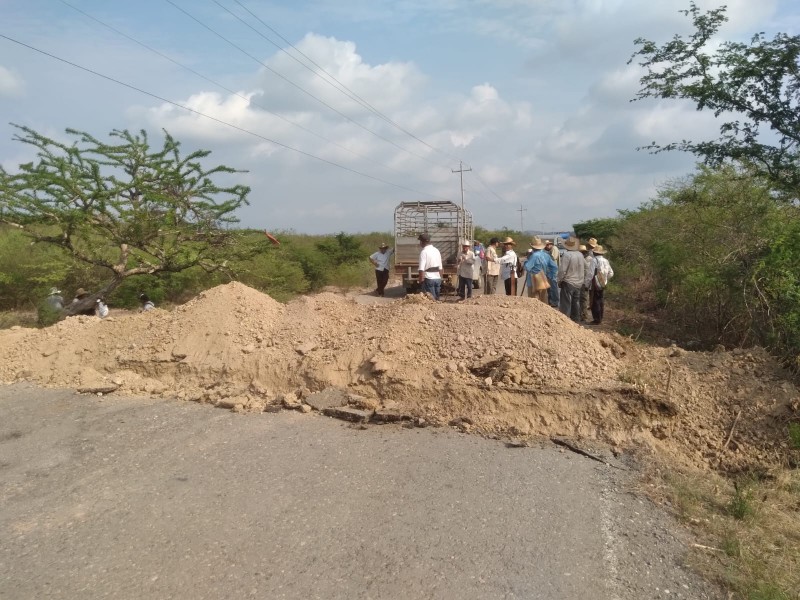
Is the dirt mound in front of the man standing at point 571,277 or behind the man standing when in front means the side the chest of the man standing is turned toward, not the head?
behind

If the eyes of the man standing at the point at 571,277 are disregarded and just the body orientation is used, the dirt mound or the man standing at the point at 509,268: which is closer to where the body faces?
the man standing

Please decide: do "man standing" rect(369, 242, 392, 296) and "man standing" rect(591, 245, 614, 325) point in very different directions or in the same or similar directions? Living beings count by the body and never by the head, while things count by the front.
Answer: very different directions

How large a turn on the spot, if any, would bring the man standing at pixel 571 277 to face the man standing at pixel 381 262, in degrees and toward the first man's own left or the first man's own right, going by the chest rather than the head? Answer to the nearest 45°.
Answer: approximately 45° to the first man's own left

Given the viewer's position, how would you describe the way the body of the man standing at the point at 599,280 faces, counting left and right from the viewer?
facing away from the viewer and to the left of the viewer

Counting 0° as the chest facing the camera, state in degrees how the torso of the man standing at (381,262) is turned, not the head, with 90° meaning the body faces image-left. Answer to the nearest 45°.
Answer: approximately 0°

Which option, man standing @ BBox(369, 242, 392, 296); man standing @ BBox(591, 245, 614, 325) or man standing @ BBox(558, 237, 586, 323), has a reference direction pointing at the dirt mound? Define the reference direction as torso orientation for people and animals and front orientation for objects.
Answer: man standing @ BBox(369, 242, 392, 296)

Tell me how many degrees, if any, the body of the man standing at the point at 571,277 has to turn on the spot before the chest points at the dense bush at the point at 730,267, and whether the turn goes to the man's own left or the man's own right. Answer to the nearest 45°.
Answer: approximately 90° to the man's own right

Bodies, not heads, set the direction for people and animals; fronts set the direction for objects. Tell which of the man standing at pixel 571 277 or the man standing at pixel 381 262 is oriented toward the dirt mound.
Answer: the man standing at pixel 381 262

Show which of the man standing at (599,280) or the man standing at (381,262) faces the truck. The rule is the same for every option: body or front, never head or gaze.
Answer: the man standing at (599,280)

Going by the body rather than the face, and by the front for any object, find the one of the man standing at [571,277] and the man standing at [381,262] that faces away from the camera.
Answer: the man standing at [571,277]

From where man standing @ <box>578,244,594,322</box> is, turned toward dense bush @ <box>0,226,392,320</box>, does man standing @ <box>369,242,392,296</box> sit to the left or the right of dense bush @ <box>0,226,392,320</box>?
right

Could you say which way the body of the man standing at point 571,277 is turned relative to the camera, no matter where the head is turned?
away from the camera

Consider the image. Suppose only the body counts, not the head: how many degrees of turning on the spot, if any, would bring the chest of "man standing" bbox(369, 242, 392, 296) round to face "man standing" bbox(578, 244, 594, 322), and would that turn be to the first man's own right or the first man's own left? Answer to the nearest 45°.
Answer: approximately 45° to the first man's own left
